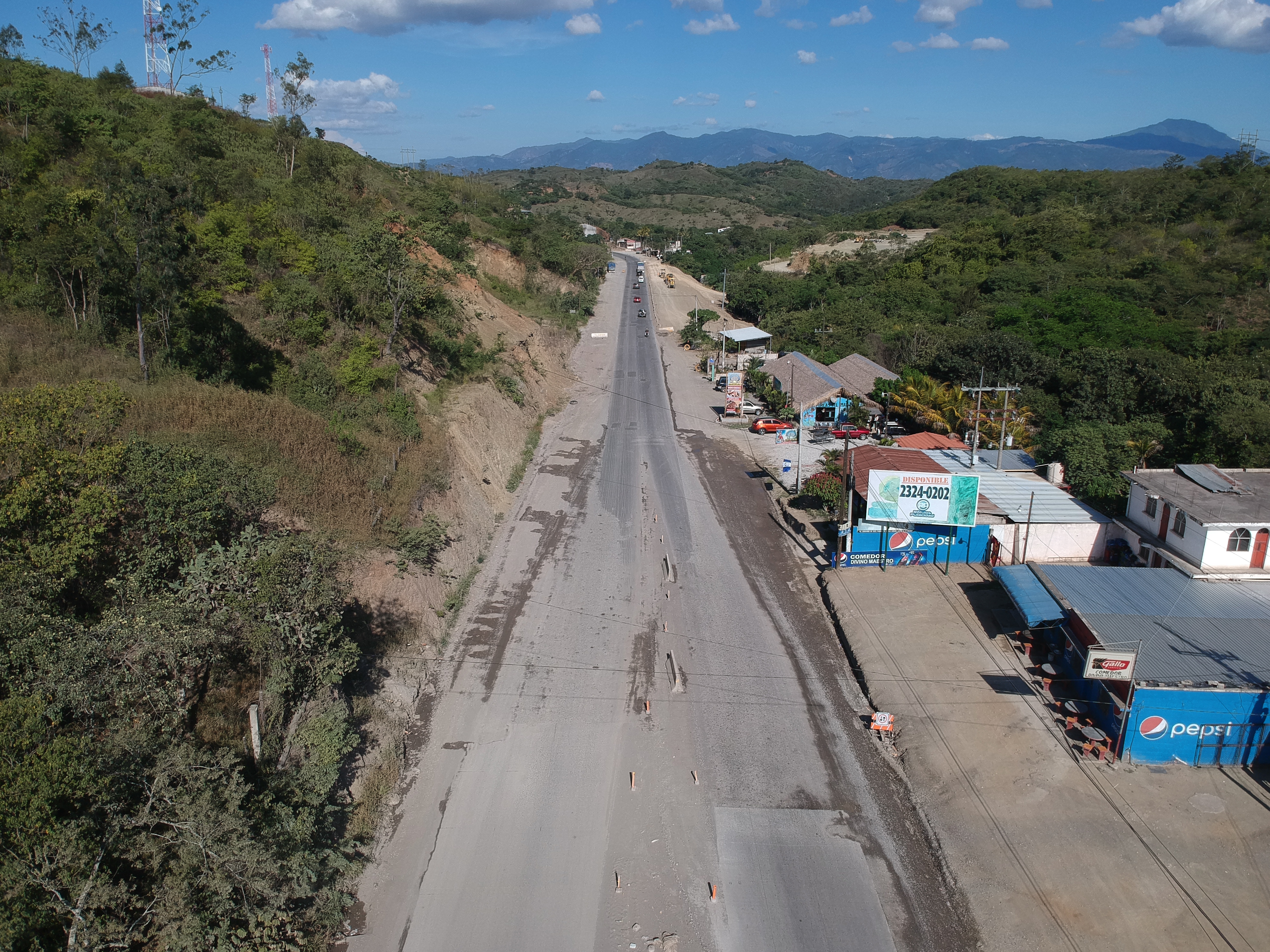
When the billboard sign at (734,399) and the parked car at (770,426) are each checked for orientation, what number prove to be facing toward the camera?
1

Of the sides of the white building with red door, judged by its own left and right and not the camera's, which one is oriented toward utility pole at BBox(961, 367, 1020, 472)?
right

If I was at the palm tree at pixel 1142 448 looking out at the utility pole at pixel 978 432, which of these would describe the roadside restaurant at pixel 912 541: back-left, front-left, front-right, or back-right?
front-left

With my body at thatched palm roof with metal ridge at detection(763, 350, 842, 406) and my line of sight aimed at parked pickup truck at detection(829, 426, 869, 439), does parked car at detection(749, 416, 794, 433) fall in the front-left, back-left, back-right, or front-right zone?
front-right

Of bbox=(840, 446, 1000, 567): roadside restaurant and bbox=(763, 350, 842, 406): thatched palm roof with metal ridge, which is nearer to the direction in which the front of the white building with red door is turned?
the roadside restaurant

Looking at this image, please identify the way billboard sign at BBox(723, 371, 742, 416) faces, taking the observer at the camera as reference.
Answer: facing the viewer

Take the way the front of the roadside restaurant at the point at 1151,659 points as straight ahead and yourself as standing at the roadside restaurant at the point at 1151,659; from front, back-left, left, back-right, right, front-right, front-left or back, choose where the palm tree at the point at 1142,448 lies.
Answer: back-right

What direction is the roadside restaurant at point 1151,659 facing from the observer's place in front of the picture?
facing the viewer and to the left of the viewer

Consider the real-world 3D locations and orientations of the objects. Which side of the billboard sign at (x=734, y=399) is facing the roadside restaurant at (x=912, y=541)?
front

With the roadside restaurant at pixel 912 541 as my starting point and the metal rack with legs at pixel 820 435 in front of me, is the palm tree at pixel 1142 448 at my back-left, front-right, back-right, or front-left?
front-right

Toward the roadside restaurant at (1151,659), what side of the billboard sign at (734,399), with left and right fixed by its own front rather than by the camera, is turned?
front

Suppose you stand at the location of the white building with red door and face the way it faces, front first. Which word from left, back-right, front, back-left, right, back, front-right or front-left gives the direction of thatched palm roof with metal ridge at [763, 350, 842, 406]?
right
